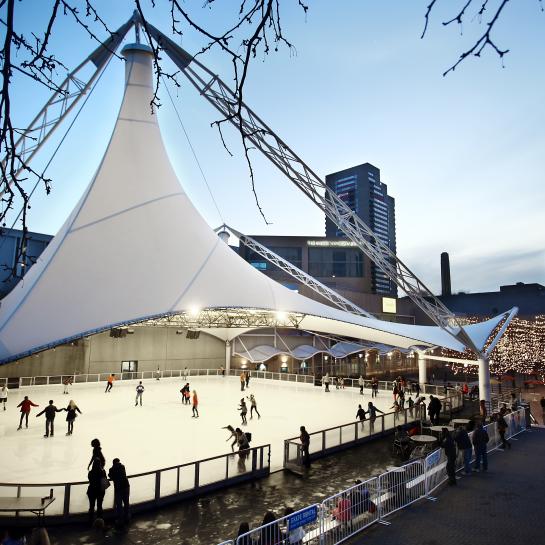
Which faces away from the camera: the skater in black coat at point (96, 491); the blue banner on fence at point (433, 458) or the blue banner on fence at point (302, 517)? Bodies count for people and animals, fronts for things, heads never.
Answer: the skater in black coat

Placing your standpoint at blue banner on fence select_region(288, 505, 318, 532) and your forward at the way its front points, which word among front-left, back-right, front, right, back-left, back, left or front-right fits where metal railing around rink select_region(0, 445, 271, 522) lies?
back

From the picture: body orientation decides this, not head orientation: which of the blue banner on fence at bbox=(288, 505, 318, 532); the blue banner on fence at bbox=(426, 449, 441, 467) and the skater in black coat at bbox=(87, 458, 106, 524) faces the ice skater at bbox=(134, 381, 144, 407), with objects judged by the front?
the skater in black coat

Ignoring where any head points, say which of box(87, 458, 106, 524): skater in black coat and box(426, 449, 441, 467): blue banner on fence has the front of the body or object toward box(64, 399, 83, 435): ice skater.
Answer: the skater in black coat

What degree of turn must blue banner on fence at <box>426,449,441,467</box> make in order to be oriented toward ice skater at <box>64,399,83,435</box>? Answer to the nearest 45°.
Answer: approximately 135° to its right

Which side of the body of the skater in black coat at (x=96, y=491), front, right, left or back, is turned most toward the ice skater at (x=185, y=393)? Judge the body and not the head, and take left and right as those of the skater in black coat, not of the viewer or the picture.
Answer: front

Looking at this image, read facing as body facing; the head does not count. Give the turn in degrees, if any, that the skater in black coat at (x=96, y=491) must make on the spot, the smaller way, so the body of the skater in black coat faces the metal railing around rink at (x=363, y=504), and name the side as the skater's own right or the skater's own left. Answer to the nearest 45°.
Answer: approximately 90° to the skater's own right

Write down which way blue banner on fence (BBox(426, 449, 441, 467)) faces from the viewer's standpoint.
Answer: facing the viewer and to the right of the viewer

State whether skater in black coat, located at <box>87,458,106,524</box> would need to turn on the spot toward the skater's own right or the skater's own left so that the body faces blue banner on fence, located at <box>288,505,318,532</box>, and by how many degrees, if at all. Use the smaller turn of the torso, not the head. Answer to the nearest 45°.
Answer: approximately 135° to the skater's own right

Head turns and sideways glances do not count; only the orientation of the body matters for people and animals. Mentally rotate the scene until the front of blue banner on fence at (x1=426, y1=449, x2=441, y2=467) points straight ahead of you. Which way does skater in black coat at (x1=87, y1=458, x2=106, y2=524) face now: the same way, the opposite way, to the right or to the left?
the opposite way

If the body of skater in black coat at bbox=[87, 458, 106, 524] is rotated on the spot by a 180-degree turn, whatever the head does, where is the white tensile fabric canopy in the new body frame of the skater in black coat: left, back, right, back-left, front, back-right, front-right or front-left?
back

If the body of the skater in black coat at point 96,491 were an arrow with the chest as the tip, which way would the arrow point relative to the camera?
away from the camera

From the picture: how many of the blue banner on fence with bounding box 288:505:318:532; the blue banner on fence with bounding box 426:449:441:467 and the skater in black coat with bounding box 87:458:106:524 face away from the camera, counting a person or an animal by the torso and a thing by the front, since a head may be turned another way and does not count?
1

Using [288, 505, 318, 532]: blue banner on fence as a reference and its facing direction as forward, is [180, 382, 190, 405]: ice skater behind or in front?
behind

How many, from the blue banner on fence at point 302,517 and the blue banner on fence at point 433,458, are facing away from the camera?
0

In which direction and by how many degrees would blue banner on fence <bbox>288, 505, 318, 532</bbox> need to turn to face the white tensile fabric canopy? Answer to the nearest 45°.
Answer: approximately 180°

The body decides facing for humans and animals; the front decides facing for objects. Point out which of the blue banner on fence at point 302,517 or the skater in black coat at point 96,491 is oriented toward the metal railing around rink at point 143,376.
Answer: the skater in black coat

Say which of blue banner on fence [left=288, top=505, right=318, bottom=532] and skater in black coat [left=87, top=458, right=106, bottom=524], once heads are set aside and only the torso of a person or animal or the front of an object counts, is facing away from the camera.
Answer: the skater in black coat

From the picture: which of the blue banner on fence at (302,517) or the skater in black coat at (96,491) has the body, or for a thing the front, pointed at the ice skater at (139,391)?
the skater in black coat

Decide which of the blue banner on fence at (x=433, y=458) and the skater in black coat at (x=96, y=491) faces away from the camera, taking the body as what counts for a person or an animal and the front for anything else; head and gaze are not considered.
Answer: the skater in black coat
